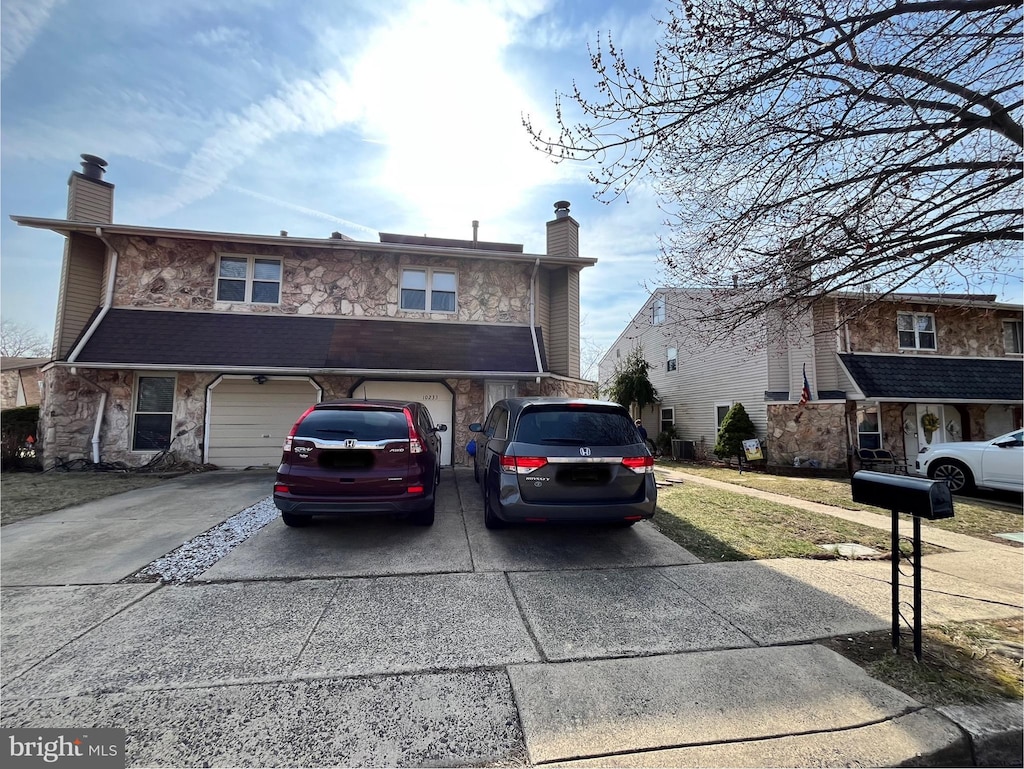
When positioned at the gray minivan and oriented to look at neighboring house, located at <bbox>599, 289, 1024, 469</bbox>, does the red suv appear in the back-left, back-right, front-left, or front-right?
back-left

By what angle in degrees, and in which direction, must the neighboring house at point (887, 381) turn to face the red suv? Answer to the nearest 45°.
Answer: approximately 45° to its right

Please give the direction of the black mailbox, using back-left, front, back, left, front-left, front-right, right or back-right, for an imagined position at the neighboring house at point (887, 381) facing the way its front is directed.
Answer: front-right

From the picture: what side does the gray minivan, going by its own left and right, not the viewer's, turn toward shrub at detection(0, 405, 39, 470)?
left

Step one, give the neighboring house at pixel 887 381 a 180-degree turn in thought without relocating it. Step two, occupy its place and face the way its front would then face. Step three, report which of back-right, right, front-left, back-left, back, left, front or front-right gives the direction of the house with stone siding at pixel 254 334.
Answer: left

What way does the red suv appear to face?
away from the camera

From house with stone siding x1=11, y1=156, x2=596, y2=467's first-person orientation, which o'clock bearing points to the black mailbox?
The black mailbox is roughly at 11 o'clock from the house with stone siding.

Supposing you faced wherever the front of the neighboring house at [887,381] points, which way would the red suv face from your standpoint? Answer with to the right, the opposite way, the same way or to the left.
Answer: the opposite way

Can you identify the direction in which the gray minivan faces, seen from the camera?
facing away from the viewer

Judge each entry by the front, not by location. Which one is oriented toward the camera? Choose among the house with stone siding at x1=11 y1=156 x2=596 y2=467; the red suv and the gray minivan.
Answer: the house with stone siding

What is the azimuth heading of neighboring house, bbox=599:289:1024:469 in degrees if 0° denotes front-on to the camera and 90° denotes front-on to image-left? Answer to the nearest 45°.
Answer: approximately 315°

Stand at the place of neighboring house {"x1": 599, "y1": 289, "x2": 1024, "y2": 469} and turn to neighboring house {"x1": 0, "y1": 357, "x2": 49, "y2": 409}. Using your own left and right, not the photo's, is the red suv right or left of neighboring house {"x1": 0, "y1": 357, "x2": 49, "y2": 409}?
left
